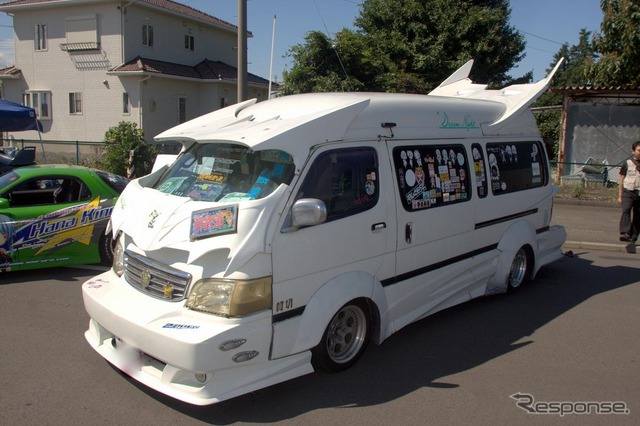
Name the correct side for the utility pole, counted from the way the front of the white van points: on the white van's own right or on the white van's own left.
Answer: on the white van's own right

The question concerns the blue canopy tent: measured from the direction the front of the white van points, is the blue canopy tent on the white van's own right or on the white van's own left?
on the white van's own right

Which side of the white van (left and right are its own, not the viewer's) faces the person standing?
back

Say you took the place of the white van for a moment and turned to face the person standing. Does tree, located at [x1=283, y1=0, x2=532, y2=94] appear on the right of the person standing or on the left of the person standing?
left

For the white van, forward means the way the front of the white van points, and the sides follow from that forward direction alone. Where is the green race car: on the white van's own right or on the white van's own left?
on the white van's own right

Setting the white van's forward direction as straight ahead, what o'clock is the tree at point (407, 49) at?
The tree is roughly at 5 o'clock from the white van.

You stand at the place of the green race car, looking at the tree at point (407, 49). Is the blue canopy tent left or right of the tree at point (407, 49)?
left

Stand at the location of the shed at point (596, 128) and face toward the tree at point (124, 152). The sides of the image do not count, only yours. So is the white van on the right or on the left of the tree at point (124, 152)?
left

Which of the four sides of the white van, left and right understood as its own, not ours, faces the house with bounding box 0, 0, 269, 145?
right

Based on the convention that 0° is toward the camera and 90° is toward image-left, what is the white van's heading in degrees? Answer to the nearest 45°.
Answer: approximately 45°
